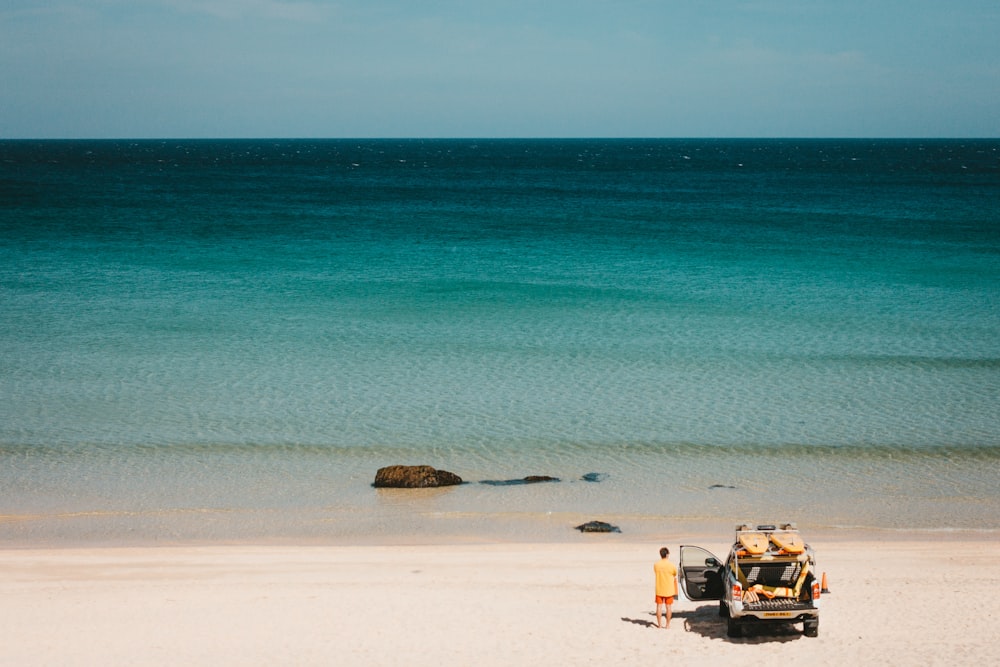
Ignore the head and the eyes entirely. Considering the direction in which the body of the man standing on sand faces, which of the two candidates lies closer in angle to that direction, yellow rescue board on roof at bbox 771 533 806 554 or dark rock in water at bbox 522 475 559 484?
the dark rock in water

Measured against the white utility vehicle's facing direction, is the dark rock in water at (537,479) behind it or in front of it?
in front

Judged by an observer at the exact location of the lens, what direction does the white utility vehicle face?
facing away from the viewer

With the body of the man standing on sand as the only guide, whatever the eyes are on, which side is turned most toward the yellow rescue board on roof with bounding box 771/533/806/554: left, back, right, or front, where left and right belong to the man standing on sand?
right

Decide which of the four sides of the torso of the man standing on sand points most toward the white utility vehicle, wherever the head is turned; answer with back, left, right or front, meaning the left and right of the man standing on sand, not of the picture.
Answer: right

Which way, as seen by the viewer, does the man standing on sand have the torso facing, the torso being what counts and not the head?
away from the camera

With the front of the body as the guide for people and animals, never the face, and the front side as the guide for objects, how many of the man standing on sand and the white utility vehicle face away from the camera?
2

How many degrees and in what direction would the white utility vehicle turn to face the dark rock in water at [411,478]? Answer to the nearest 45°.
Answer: approximately 45° to its left

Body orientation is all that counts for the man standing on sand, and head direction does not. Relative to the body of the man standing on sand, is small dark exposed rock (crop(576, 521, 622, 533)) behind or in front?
in front
